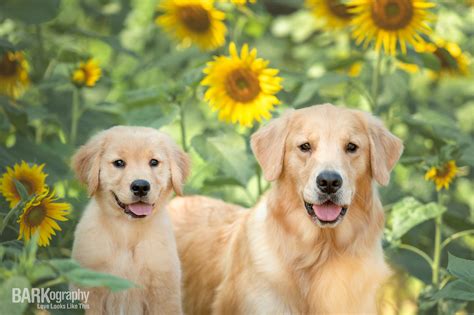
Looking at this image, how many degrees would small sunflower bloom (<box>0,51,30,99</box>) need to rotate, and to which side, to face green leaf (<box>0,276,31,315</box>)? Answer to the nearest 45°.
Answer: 0° — it already faces it

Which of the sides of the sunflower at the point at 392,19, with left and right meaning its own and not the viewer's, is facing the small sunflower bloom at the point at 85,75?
right

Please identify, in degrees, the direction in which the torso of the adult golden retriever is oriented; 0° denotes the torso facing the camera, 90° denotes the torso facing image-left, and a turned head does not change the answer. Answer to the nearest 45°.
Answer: approximately 315°

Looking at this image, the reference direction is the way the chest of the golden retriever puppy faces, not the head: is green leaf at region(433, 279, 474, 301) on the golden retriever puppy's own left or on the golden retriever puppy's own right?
on the golden retriever puppy's own left
